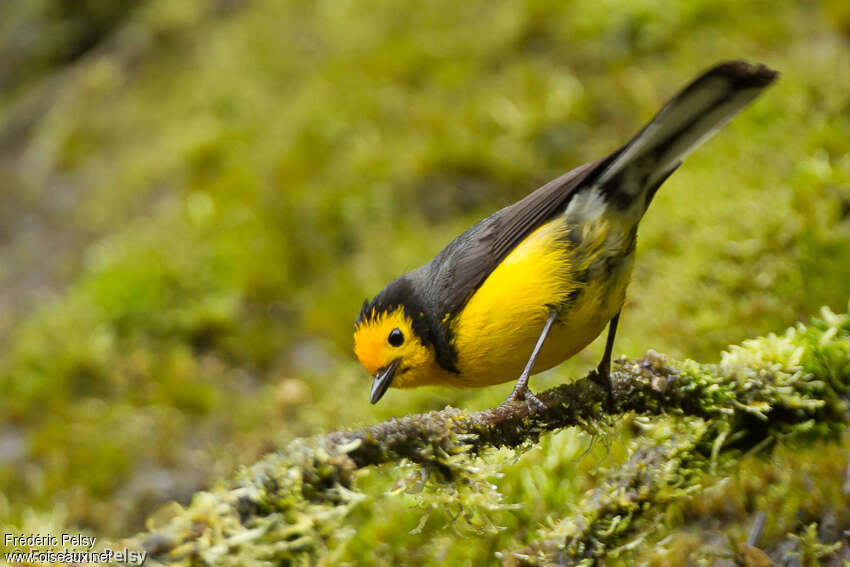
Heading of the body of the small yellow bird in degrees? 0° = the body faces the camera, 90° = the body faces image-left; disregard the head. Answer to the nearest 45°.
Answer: approximately 90°
